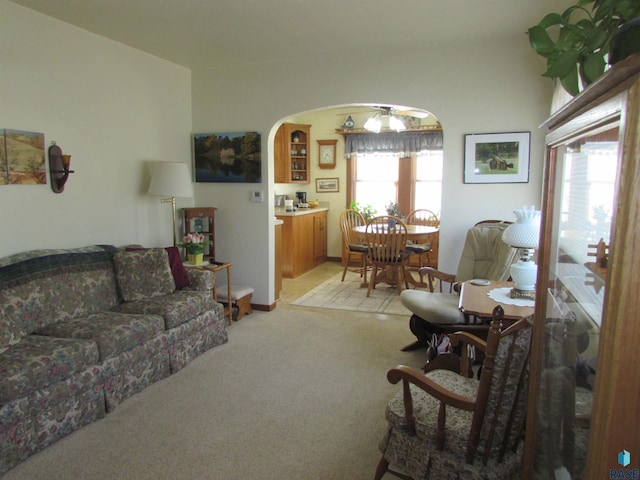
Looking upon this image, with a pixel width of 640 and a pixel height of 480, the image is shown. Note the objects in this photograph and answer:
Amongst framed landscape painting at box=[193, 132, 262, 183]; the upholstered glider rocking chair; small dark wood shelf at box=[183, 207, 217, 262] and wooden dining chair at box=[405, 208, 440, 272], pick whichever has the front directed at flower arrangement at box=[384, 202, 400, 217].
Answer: the wooden dining chair

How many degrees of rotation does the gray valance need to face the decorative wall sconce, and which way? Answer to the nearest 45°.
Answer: approximately 45° to its right

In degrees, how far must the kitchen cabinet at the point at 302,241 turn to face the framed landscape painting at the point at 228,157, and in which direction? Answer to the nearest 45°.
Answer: approximately 90° to its right

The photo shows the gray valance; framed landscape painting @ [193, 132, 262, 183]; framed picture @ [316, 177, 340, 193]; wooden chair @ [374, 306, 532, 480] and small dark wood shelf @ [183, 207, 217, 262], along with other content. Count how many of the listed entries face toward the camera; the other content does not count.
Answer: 4

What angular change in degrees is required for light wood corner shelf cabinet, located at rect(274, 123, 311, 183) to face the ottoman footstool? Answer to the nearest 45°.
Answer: approximately 45° to its right

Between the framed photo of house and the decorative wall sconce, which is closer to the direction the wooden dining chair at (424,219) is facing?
the decorative wall sconce

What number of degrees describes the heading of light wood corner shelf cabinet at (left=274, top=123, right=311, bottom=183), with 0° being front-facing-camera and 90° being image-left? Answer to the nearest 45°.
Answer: approximately 315°

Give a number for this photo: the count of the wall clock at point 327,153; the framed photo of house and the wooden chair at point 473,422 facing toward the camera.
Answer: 2

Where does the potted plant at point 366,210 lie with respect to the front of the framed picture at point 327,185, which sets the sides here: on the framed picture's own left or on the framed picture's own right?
on the framed picture's own left
